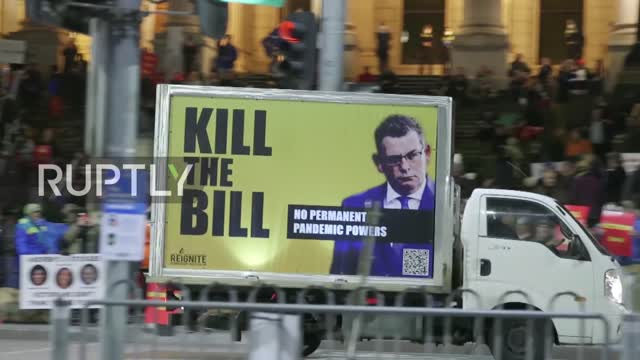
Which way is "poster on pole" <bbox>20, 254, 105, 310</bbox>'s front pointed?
toward the camera

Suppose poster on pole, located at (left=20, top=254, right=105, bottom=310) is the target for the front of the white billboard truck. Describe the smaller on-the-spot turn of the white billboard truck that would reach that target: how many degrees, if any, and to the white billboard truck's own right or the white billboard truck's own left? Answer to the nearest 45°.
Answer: approximately 180°

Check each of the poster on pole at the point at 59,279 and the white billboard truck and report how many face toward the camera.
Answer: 1
